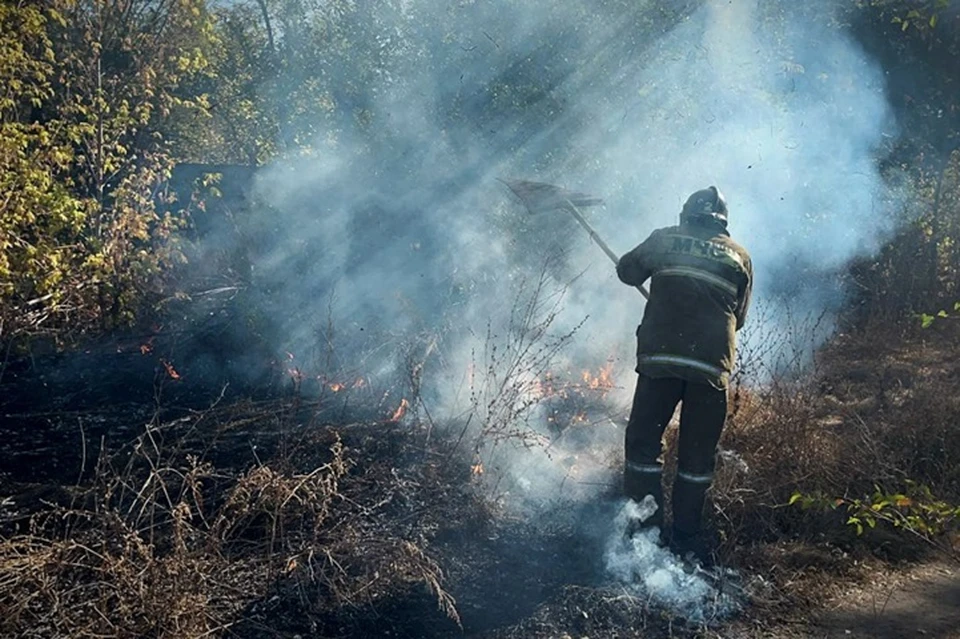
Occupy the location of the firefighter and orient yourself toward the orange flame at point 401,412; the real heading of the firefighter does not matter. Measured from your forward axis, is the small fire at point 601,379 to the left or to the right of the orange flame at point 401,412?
right

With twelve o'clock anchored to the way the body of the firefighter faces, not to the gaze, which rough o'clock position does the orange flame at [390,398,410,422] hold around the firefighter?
The orange flame is roughly at 10 o'clock from the firefighter.

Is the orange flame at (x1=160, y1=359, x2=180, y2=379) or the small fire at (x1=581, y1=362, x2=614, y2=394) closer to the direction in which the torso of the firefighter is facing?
the small fire

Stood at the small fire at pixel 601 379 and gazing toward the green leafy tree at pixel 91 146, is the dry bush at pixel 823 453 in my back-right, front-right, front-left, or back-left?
back-left

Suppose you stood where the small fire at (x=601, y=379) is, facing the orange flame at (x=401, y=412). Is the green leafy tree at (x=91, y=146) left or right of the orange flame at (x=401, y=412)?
right

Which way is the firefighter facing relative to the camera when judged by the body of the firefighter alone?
away from the camera

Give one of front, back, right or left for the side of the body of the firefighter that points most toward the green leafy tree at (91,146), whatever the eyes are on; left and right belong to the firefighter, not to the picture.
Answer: left

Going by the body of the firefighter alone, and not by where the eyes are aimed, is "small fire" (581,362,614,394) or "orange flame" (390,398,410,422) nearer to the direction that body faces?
the small fire

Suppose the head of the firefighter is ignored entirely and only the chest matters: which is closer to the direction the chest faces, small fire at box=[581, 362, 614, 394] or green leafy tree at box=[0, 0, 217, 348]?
the small fire

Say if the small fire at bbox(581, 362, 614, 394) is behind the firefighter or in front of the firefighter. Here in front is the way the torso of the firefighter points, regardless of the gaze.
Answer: in front
